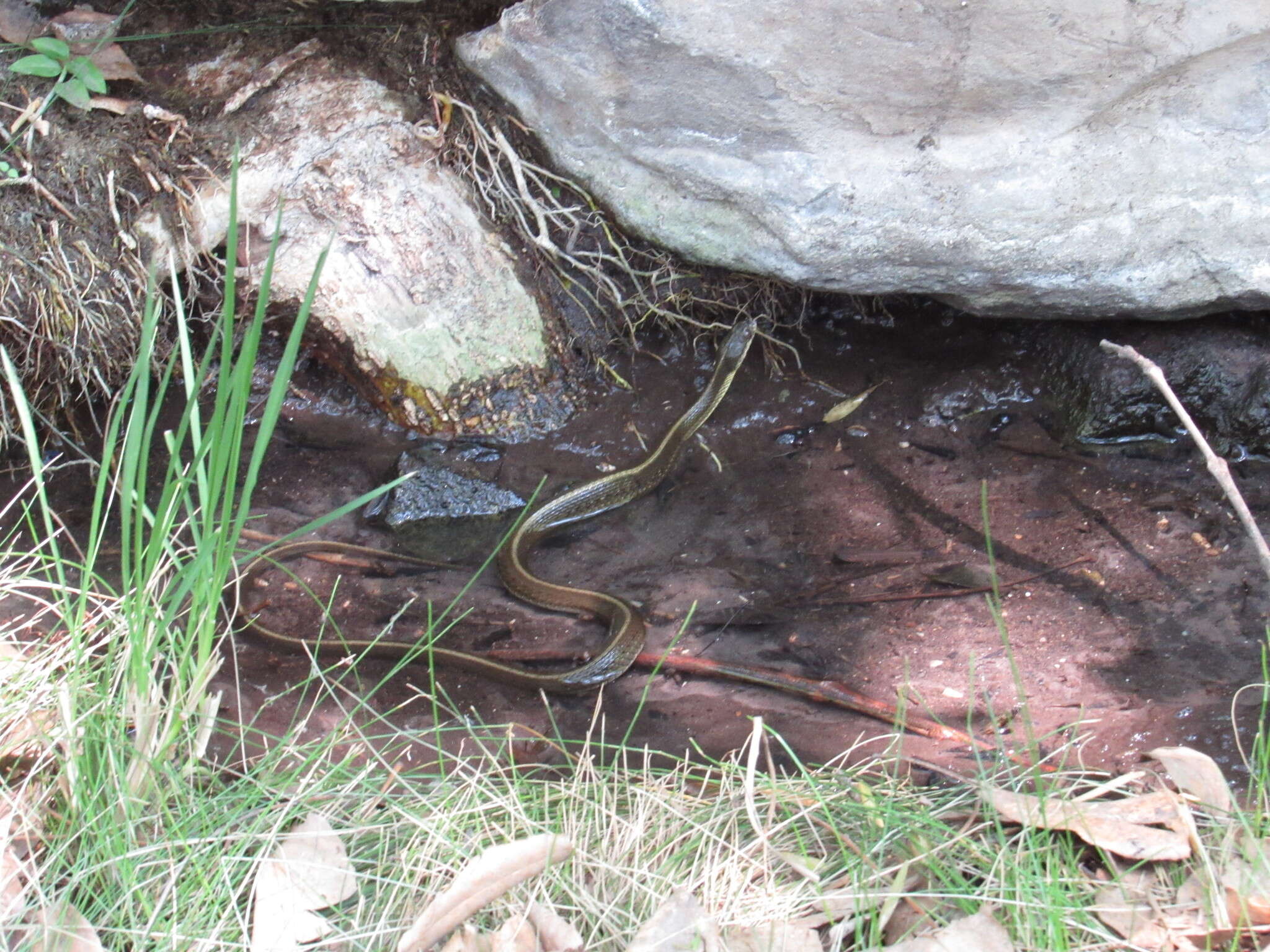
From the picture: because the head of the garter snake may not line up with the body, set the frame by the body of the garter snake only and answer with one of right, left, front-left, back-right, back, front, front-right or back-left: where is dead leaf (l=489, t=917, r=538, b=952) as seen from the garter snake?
back-right

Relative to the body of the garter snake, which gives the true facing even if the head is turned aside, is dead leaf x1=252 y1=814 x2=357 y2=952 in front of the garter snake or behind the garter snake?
behind

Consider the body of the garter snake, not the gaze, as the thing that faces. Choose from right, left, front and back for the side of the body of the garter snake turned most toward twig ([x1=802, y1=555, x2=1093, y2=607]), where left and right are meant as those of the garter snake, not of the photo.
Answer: right

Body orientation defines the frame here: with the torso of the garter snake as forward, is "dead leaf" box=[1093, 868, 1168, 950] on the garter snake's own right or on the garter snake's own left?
on the garter snake's own right

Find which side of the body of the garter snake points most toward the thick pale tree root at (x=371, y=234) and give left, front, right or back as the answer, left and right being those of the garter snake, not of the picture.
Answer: left

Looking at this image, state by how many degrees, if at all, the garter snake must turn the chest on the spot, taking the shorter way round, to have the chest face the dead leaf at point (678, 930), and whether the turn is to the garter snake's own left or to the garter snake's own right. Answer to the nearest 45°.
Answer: approximately 135° to the garter snake's own right

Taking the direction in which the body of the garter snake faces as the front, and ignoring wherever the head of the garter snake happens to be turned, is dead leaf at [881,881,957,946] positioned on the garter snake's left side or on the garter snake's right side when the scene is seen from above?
on the garter snake's right side

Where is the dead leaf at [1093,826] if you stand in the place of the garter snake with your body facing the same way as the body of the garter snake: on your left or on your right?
on your right

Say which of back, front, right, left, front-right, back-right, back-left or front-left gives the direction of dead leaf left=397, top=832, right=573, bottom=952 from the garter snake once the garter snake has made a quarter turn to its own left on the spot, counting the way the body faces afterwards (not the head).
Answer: back-left

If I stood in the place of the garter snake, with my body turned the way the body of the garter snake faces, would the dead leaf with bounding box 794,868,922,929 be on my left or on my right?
on my right

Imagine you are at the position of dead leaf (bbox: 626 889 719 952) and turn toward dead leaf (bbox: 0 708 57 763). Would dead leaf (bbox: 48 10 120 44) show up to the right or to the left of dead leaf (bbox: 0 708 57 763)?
right

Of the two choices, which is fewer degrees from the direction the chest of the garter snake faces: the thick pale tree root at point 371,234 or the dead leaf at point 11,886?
the thick pale tree root

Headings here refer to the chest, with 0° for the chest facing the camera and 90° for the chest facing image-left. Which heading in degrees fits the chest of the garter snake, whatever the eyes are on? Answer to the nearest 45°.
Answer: approximately 225°

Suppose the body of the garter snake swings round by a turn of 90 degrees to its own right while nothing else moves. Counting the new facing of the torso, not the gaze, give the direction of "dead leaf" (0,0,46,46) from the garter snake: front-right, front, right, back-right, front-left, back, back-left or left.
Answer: back
